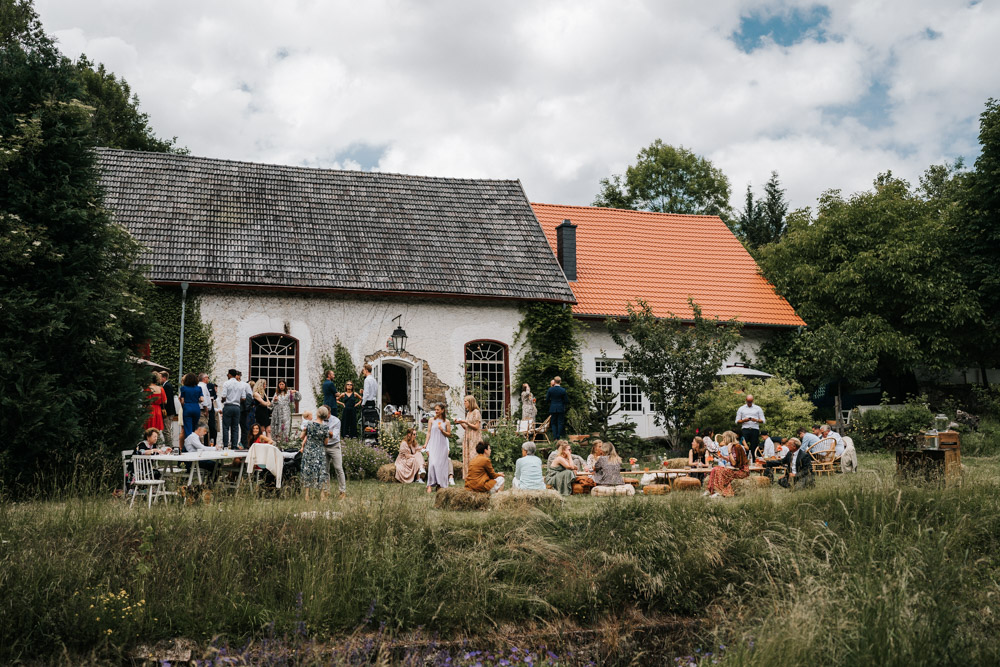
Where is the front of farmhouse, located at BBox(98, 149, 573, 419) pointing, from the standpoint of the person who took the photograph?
facing the viewer

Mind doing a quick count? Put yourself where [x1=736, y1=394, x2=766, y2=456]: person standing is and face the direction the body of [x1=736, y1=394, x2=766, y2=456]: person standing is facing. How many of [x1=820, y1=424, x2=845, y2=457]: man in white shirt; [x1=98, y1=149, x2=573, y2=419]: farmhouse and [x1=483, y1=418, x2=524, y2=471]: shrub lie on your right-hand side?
2

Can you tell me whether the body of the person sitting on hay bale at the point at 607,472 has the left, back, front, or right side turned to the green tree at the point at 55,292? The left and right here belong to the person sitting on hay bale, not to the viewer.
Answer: left

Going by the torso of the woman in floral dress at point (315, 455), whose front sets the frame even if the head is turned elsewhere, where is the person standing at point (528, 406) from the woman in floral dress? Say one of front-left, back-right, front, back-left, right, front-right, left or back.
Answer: front-right

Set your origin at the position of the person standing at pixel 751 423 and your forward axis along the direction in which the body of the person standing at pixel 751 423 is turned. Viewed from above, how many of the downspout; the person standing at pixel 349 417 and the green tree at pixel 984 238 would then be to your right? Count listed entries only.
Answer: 2

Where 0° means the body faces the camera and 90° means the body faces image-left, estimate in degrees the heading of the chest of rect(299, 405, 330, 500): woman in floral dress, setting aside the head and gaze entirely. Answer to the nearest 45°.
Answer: approximately 180°

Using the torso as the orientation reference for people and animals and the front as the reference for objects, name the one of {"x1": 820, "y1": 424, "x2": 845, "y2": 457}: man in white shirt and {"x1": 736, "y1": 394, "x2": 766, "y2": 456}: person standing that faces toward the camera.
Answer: the person standing

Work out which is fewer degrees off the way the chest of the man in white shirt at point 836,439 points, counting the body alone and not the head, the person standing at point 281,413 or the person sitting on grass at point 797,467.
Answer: the person standing

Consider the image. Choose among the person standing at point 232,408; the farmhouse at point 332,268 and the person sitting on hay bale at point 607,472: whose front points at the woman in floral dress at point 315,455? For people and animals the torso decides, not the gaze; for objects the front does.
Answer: the farmhouse

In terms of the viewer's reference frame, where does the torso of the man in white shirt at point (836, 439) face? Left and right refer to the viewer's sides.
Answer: facing to the left of the viewer

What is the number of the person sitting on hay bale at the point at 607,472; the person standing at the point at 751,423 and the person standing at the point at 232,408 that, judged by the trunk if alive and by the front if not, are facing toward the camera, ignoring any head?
1

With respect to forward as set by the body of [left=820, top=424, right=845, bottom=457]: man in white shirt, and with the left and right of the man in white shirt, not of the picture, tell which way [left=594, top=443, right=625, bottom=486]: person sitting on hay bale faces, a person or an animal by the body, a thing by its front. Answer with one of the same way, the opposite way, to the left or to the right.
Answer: to the right

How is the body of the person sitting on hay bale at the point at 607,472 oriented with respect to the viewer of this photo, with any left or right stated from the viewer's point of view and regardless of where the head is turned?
facing away from the viewer

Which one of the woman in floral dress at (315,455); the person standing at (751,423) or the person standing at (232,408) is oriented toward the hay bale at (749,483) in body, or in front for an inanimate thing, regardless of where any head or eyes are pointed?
the person standing at (751,423)

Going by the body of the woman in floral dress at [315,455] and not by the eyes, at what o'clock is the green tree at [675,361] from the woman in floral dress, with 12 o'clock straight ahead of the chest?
The green tree is roughly at 2 o'clock from the woman in floral dress.
